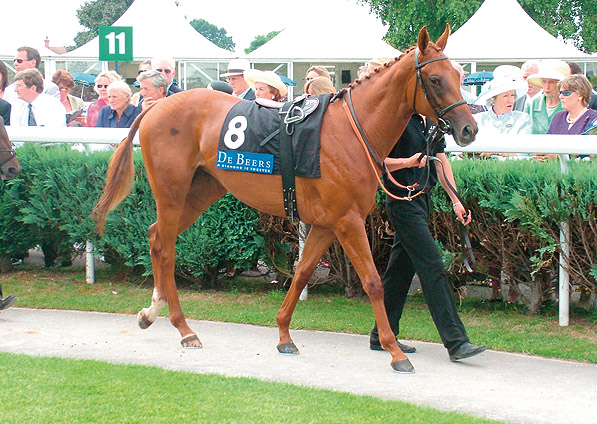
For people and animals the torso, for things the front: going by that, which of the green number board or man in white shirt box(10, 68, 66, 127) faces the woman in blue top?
the green number board

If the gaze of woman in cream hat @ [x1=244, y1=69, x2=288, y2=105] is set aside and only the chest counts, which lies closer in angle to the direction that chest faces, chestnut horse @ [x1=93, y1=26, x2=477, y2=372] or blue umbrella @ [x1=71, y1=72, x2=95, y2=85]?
the chestnut horse

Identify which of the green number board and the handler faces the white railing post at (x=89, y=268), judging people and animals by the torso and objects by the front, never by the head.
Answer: the green number board

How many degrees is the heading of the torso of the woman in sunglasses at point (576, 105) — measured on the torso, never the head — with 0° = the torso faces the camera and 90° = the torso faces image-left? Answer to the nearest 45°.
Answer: approximately 45°

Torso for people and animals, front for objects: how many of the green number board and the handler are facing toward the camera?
1

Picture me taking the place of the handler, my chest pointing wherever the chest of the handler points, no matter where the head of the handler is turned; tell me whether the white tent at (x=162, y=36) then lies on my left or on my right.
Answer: on my left

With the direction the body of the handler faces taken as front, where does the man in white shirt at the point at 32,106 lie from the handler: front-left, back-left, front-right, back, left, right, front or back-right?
back-left

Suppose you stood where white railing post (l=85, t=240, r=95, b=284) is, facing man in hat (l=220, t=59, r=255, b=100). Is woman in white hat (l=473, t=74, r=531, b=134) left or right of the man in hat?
right

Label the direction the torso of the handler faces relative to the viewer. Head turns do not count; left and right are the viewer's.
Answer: facing to the right of the viewer

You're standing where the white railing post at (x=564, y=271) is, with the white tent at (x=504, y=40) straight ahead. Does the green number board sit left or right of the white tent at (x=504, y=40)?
left

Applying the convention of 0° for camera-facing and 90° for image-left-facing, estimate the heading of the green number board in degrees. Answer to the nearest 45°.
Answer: approximately 0°

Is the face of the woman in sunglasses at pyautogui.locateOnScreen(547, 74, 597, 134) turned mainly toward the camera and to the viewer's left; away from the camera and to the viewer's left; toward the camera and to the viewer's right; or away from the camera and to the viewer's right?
toward the camera and to the viewer's left
